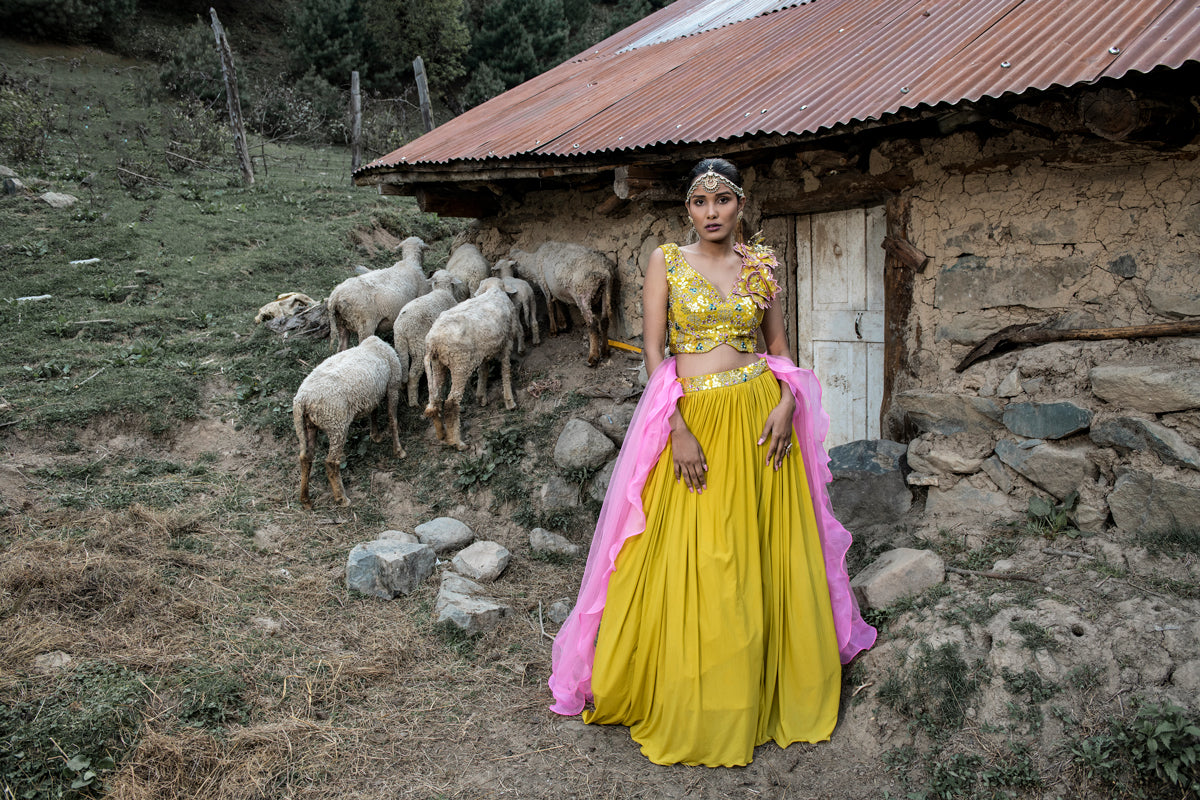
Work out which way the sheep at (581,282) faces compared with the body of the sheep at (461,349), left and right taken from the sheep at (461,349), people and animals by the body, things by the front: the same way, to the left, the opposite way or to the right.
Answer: to the left

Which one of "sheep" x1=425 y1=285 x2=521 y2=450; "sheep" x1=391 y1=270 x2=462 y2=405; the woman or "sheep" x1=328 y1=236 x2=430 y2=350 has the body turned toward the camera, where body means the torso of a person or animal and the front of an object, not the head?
the woman

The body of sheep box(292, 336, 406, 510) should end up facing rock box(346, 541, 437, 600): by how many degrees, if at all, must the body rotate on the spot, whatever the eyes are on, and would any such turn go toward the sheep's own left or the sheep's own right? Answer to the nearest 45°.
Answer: approximately 135° to the sheep's own right

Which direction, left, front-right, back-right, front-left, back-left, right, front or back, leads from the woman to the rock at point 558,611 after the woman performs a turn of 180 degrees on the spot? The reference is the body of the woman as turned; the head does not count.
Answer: front-left

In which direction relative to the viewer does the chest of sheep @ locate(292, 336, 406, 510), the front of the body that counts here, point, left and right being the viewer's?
facing away from the viewer and to the right of the viewer

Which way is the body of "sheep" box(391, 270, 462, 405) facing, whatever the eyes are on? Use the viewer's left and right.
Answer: facing away from the viewer and to the right of the viewer

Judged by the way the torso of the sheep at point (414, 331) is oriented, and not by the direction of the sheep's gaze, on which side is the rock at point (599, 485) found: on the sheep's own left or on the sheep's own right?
on the sheep's own right

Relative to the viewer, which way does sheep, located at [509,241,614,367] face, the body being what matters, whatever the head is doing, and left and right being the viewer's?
facing away from the viewer and to the left of the viewer

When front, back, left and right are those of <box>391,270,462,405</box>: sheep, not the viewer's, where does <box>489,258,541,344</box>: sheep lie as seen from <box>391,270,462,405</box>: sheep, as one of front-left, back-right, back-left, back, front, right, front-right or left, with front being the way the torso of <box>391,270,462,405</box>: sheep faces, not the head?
front-right

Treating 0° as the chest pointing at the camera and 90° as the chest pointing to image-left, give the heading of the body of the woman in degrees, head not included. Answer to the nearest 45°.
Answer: approximately 0°
